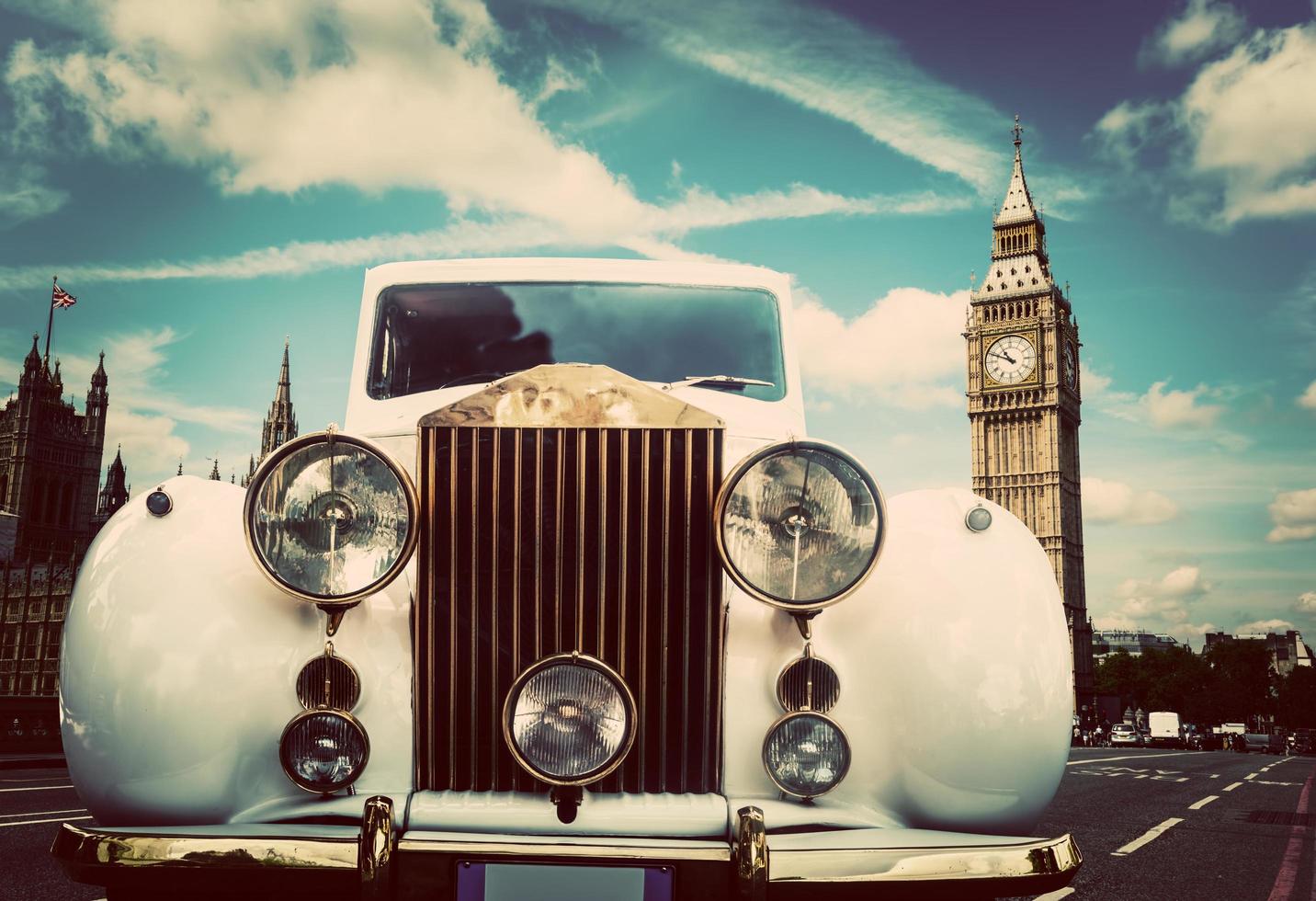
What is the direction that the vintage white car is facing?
toward the camera
